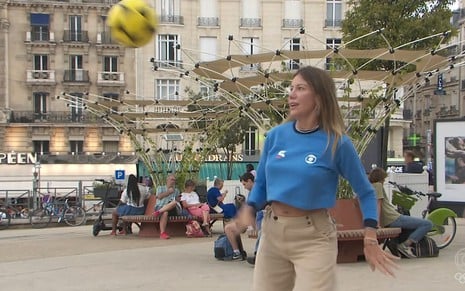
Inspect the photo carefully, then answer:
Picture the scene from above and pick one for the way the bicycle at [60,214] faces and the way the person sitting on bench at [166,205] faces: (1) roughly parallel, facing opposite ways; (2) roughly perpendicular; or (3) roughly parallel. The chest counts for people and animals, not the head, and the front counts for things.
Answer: roughly perpendicular

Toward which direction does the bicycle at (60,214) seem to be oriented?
to the viewer's left

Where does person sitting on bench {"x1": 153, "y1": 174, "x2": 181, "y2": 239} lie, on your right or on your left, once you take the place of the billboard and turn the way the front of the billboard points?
on your right

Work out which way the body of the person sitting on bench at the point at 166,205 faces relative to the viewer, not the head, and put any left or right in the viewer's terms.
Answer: facing the viewer

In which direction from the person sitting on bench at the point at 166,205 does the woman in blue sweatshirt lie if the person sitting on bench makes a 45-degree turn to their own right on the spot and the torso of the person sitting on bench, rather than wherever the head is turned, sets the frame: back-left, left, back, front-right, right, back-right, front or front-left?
front-left

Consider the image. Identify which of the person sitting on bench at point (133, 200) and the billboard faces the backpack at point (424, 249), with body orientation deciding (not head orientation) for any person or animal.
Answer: the billboard

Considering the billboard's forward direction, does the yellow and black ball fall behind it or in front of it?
in front

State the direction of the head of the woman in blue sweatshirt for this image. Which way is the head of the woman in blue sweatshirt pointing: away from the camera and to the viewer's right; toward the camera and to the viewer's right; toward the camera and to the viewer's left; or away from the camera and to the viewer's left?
toward the camera and to the viewer's left

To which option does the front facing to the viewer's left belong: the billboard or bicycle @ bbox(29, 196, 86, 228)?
the bicycle

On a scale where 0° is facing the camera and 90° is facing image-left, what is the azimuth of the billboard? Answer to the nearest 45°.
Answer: approximately 0°
